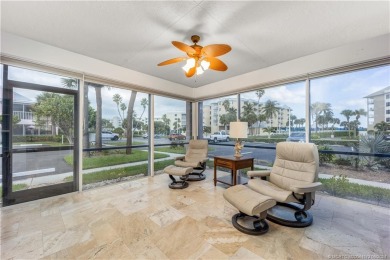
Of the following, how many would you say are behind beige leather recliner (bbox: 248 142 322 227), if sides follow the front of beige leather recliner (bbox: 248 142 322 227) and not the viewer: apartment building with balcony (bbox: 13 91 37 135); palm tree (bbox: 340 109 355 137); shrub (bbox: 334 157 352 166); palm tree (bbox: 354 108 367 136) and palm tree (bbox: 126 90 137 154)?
3

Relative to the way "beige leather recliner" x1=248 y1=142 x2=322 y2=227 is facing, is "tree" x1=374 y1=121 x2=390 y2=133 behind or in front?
behind

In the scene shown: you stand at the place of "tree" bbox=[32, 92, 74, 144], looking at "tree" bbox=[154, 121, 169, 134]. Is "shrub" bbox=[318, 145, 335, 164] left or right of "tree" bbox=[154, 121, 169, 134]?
right

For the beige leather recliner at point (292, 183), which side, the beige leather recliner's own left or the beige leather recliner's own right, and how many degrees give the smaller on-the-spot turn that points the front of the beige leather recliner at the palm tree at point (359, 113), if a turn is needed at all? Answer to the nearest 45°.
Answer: approximately 180°

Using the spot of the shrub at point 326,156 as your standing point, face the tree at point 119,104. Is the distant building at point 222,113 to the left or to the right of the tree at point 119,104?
right

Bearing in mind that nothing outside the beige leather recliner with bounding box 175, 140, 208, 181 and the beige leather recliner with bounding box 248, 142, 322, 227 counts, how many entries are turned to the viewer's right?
0

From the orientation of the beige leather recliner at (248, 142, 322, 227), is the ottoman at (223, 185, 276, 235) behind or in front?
in front

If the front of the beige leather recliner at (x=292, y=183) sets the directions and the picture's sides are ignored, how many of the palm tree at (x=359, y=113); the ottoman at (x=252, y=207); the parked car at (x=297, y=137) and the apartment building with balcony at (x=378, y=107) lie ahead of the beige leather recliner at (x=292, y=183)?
1

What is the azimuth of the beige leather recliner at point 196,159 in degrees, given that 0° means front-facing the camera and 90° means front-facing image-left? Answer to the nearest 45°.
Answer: approximately 45°

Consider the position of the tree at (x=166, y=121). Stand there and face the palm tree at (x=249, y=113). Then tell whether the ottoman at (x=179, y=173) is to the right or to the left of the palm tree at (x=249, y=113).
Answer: right

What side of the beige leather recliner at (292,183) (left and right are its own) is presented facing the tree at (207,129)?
right

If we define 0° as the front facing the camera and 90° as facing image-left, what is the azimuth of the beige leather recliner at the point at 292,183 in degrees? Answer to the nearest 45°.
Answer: approximately 45°

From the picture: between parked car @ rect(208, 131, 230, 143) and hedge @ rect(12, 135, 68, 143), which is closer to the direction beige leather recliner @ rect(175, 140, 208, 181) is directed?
the hedge
